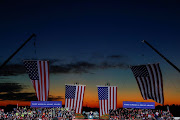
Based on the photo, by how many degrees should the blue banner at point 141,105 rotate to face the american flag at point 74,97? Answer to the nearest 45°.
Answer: approximately 45° to its right

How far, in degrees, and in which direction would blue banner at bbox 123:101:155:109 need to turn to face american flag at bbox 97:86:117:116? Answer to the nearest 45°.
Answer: approximately 45° to its right

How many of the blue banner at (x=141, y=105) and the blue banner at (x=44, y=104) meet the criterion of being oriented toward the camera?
2
